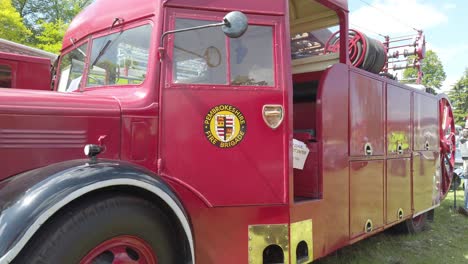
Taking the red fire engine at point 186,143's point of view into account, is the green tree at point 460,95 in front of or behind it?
behind

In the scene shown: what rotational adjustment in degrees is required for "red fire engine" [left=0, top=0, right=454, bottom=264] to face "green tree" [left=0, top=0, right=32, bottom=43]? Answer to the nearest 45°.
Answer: approximately 90° to its right

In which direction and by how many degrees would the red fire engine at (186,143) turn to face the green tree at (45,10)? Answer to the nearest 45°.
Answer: approximately 90° to its right

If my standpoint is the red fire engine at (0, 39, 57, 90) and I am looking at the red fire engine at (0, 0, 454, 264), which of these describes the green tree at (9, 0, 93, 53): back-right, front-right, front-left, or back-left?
back-left

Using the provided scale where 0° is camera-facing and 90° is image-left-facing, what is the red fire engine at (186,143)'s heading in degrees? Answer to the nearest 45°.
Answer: approximately 45°

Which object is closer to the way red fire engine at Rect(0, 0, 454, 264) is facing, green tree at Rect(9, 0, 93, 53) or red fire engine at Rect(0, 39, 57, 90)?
the red fire engine

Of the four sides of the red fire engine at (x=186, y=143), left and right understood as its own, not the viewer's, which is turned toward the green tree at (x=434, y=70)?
back

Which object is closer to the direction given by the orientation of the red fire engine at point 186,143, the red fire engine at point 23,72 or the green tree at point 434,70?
the red fire engine
